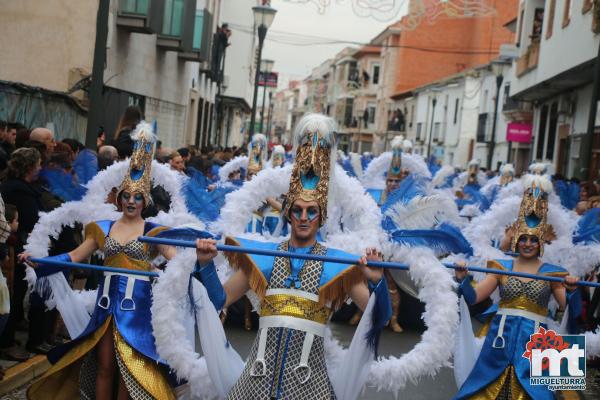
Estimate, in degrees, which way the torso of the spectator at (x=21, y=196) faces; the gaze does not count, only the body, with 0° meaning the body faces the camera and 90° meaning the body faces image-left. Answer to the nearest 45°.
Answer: approximately 270°

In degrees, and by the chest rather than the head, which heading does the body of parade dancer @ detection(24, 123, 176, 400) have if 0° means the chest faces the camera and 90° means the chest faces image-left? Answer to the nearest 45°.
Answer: approximately 0°

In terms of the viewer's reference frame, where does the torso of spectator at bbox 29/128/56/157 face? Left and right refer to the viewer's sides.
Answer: facing to the right of the viewer

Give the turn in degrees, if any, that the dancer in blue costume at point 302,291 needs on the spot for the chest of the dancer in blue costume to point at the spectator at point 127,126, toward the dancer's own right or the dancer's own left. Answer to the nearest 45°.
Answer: approximately 180°

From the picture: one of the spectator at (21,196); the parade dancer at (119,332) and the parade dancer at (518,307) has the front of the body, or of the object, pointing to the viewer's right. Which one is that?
the spectator

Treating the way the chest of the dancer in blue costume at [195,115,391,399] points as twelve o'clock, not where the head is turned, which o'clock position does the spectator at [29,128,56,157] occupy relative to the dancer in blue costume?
The spectator is roughly at 5 o'clock from the dancer in blue costume.

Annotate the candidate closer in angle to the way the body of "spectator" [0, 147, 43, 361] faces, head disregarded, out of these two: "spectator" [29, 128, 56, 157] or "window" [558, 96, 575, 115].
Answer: the window

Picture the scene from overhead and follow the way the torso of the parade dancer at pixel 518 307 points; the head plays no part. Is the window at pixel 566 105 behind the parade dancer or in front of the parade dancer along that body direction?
behind

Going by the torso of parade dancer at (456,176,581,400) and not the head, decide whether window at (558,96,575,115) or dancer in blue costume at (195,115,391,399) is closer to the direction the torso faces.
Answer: the dancer in blue costume

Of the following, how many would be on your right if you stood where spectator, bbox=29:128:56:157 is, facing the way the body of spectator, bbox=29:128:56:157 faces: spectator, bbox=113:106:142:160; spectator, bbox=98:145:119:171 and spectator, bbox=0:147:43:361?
1

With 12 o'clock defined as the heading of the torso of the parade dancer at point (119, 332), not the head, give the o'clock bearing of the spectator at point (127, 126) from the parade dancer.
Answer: The spectator is roughly at 6 o'clock from the parade dancer.
